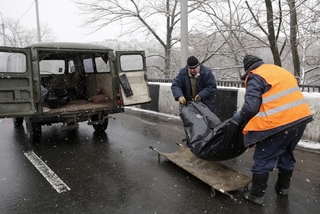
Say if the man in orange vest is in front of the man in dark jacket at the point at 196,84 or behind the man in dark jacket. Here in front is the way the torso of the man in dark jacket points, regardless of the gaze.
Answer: in front

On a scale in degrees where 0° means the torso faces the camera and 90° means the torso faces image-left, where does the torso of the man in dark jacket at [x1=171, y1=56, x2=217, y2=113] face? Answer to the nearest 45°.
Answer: approximately 0°

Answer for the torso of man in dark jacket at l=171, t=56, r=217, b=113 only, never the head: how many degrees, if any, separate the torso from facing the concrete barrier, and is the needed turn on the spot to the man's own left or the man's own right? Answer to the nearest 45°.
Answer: approximately 180°

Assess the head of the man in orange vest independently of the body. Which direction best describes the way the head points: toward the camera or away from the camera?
away from the camera
